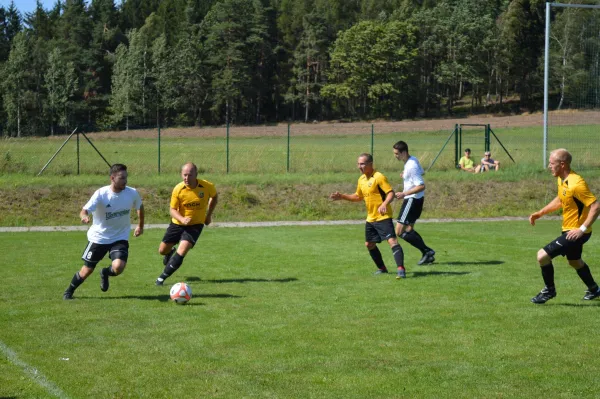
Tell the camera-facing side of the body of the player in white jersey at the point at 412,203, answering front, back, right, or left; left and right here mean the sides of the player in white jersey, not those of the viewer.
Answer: left

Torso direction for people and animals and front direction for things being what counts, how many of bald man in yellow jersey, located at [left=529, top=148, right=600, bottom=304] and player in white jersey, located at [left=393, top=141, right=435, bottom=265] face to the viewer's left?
2

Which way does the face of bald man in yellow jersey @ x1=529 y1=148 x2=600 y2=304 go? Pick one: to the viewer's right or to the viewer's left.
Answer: to the viewer's left

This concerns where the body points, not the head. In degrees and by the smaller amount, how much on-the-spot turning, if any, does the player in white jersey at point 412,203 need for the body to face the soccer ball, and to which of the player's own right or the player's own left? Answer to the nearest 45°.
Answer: approximately 45° to the player's own left

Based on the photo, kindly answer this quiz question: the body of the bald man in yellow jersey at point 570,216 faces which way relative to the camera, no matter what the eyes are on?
to the viewer's left
